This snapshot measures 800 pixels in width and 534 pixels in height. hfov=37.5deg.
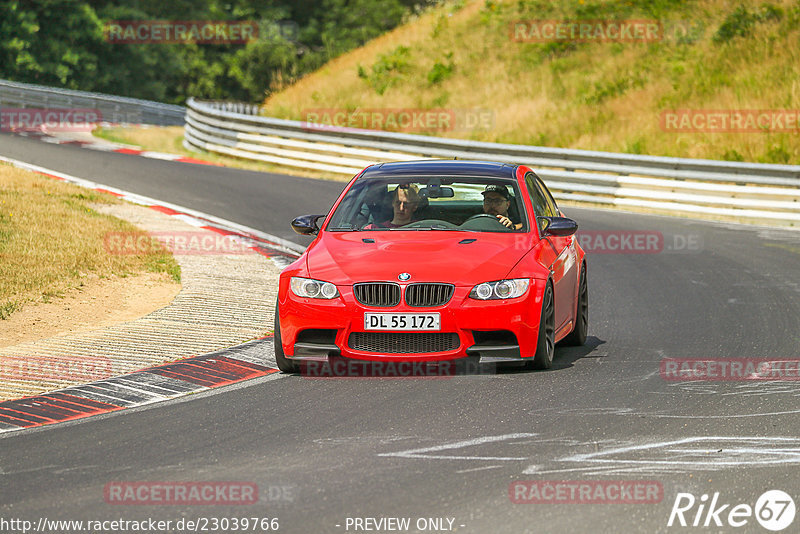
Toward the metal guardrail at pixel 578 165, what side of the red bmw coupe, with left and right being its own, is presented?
back

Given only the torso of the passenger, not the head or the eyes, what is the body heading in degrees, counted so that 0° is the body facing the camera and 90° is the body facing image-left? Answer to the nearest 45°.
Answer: approximately 0°

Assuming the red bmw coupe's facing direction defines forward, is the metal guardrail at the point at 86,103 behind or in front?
behind

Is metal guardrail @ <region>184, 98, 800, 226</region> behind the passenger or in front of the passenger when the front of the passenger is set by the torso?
behind

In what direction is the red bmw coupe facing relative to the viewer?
toward the camera

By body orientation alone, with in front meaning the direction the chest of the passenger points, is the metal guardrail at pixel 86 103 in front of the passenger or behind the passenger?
behind

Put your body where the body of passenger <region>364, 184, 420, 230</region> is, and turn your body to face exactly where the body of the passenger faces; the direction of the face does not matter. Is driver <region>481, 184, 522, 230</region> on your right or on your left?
on your left
